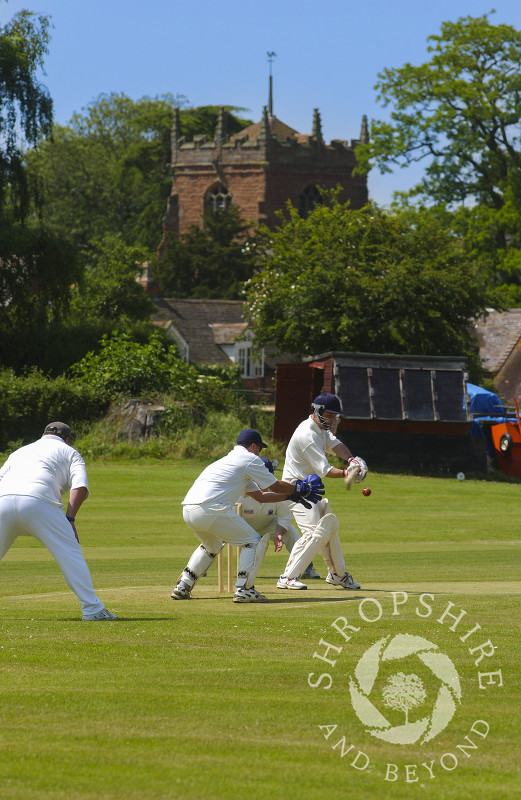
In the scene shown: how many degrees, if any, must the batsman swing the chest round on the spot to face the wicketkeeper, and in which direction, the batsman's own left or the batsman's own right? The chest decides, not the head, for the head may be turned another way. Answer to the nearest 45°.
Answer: approximately 135° to the batsman's own right

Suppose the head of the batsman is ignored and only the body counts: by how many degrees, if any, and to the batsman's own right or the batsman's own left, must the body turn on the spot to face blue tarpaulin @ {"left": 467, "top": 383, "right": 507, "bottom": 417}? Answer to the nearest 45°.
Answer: approximately 90° to the batsman's own left

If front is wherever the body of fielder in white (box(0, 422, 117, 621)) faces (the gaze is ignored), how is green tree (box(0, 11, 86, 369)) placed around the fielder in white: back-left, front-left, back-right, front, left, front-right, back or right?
front-left

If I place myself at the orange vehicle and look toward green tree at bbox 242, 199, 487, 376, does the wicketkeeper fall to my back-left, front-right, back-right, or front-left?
back-left

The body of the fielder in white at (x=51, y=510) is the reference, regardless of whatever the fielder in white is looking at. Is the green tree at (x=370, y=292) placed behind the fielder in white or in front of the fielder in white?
in front

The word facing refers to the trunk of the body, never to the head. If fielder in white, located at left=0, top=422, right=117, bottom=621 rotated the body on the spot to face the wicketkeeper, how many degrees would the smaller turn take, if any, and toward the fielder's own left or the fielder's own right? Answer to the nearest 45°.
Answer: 0° — they already face them

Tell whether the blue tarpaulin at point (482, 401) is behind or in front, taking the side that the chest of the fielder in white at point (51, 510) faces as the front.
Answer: in front

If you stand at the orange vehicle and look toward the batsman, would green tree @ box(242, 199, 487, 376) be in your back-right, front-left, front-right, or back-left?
back-right

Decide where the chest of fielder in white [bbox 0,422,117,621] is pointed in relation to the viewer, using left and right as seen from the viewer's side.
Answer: facing away from the viewer and to the right of the viewer

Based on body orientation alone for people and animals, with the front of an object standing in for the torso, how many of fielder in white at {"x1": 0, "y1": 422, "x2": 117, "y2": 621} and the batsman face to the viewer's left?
0

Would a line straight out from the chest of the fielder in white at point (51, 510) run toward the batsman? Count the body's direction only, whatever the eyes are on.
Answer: yes
